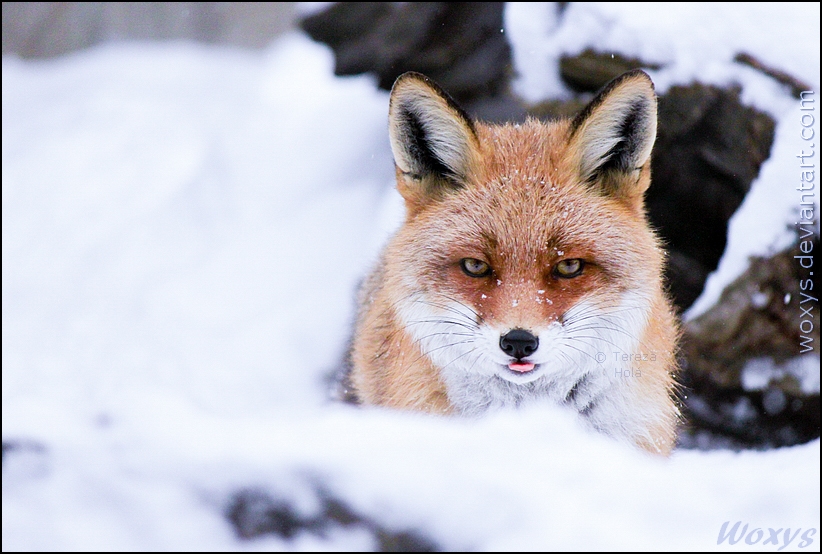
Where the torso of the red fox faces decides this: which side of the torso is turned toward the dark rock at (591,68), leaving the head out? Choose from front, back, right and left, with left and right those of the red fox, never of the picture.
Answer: back

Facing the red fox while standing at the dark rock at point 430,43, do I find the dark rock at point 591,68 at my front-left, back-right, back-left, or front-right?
front-left

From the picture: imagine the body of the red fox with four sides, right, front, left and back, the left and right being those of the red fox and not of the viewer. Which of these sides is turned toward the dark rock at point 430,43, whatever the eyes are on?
back

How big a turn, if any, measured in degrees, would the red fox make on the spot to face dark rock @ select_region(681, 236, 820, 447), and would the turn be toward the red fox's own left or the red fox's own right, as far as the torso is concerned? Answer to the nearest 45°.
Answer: approximately 135° to the red fox's own left

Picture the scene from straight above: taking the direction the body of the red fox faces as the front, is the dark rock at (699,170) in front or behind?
behind

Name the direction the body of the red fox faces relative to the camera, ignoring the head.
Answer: toward the camera
